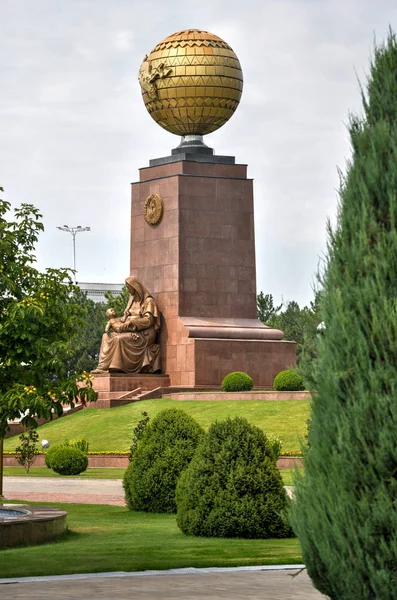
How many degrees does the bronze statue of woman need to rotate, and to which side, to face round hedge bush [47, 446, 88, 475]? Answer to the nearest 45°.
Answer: approximately 45° to its left

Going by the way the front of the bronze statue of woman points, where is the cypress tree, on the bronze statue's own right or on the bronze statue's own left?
on the bronze statue's own left

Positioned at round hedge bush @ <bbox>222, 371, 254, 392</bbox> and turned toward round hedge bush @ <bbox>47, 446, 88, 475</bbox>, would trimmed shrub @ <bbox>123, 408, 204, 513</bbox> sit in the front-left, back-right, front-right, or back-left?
front-left

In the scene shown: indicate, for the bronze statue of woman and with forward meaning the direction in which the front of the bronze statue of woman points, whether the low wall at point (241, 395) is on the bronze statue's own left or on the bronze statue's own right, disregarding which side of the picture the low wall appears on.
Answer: on the bronze statue's own left

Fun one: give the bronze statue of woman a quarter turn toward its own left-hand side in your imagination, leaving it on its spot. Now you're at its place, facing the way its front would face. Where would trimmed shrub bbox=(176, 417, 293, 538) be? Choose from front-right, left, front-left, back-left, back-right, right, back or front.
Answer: front-right

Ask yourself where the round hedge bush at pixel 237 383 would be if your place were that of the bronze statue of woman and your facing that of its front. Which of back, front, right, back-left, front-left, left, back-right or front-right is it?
left

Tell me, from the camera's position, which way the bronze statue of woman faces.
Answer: facing the viewer and to the left of the viewer

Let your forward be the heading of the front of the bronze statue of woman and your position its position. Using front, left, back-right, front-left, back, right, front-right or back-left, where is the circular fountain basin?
front-left

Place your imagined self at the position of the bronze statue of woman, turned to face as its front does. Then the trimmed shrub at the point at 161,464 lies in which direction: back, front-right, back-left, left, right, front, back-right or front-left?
front-left
